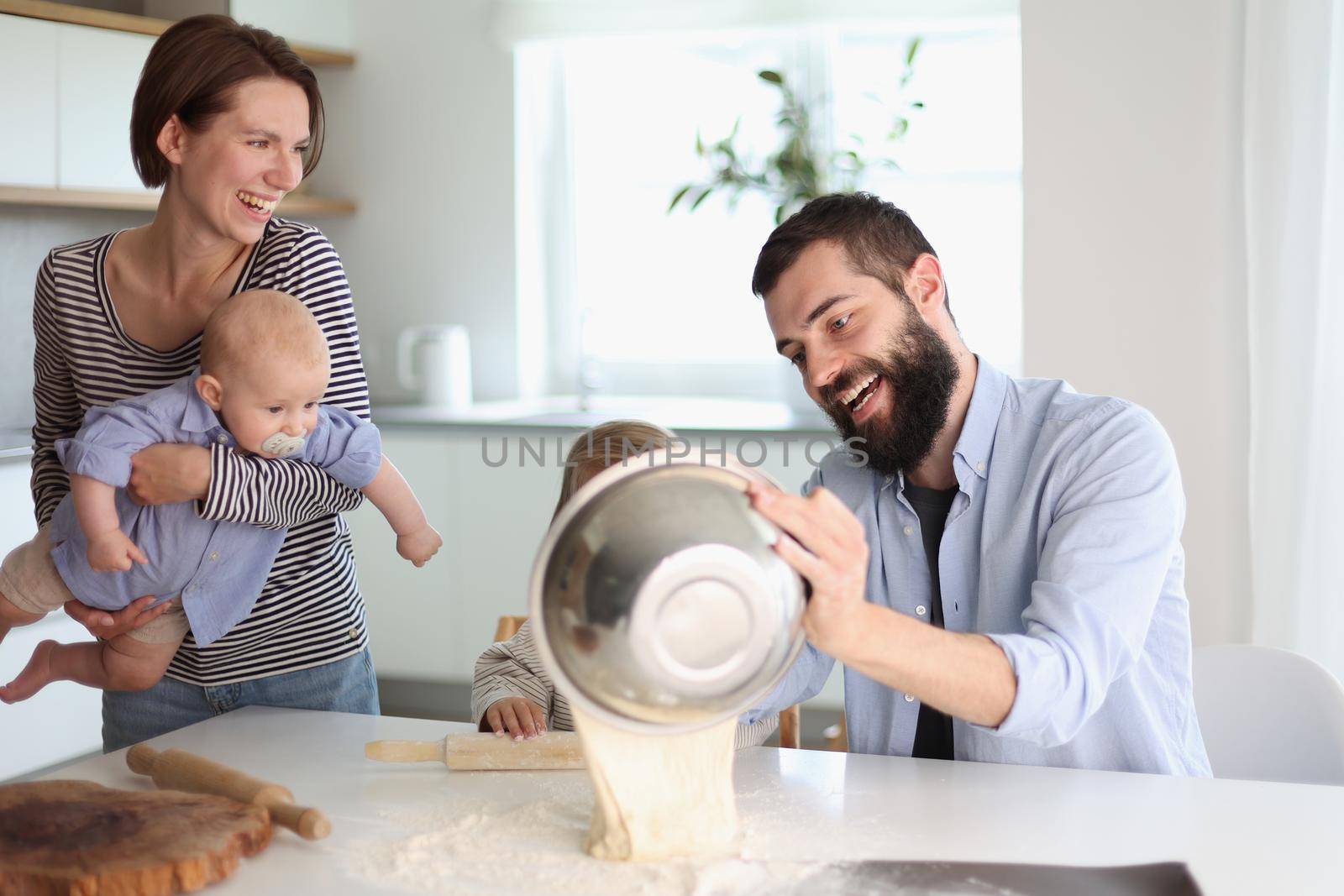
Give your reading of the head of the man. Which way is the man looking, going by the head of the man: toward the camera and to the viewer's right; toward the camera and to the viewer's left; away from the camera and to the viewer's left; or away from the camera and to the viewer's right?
toward the camera and to the viewer's left

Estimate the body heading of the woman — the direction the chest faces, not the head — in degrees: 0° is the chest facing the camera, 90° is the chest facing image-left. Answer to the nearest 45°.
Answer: approximately 0°

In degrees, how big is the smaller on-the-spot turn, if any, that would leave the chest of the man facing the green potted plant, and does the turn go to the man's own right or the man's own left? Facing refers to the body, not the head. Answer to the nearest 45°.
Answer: approximately 135° to the man's own right

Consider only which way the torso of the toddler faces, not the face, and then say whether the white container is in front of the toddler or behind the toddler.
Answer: behind

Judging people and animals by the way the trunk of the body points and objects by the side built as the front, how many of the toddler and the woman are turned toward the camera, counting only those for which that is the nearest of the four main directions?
2

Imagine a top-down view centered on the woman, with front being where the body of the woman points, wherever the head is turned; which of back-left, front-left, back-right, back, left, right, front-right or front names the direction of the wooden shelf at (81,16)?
back

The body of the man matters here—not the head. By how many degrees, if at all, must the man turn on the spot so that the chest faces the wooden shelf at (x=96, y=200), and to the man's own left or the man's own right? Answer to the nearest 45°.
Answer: approximately 90° to the man's own right

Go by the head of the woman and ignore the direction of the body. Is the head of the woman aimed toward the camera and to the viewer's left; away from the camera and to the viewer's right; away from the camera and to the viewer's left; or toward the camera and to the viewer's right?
toward the camera and to the viewer's right
